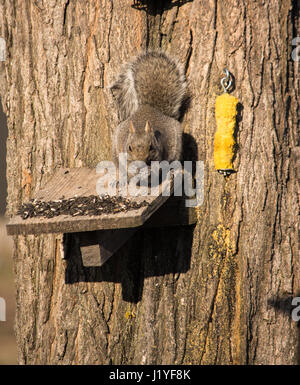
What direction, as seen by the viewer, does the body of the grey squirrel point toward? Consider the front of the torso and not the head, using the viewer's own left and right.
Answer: facing the viewer
